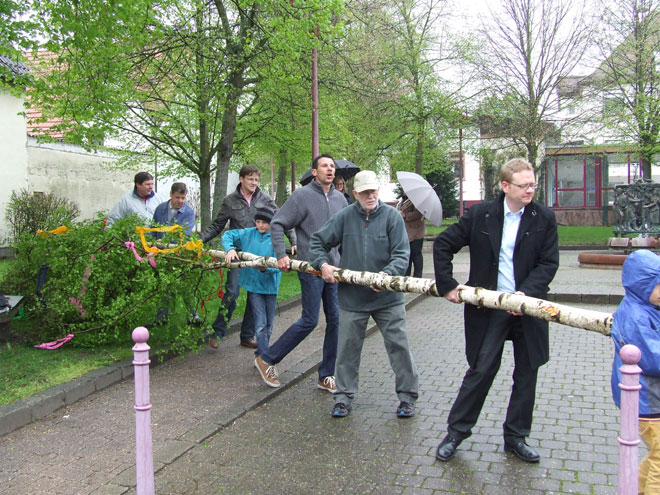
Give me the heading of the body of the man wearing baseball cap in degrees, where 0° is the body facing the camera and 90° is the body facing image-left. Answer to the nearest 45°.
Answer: approximately 0°

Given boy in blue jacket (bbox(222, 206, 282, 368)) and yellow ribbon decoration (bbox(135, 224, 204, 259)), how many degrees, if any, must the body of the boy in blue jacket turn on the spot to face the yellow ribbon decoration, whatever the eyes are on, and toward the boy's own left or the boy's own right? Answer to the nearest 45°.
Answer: approximately 90° to the boy's own right

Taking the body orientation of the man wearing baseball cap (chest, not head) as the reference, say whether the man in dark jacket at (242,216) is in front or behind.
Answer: behind

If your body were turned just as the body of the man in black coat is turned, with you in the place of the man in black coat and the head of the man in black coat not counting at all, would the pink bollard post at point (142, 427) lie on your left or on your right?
on your right

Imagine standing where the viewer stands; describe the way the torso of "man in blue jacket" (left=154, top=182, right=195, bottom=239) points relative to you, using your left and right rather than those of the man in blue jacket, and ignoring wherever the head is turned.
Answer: facing the viewer

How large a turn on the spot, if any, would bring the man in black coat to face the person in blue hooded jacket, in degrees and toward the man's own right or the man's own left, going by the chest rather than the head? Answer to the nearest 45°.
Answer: approximately 45° to the man's own left

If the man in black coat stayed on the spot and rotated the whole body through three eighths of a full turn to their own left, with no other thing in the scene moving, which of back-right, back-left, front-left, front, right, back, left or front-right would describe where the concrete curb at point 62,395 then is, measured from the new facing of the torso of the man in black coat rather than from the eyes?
back-left

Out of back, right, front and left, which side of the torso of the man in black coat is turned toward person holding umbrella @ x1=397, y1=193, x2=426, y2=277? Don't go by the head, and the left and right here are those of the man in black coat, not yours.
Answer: back

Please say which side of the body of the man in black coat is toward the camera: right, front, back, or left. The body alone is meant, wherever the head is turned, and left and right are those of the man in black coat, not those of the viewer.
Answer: front

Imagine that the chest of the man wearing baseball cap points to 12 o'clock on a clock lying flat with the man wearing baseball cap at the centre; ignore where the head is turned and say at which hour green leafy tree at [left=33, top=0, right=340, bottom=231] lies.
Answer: The green leafy tree is roughly at 5 o'clock from the man wearing baseball cap.

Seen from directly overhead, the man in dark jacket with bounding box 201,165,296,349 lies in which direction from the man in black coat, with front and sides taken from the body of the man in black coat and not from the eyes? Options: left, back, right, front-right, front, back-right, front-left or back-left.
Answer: back-right
